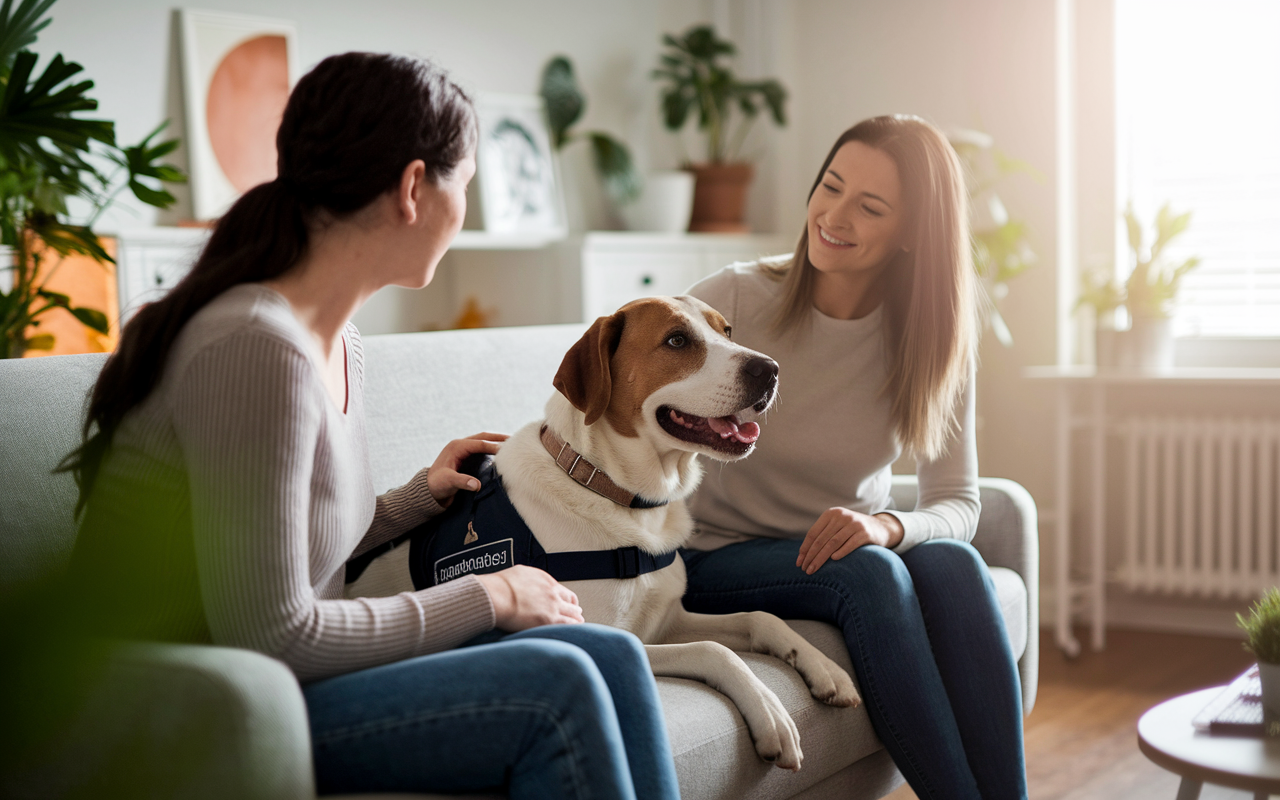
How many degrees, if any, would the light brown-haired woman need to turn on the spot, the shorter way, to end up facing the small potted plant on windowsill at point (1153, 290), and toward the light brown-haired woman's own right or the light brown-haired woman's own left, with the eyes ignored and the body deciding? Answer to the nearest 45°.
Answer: approximately 90° to the light brown-haired woman's own left

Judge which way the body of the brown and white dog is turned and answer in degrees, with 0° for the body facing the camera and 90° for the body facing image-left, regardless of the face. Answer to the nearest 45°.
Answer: approximately 315°

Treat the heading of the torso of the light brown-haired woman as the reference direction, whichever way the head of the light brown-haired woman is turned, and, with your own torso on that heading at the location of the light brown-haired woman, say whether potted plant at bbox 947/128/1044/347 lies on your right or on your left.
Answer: on your left

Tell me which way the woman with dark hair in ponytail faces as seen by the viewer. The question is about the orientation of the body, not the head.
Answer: to the viewer's right

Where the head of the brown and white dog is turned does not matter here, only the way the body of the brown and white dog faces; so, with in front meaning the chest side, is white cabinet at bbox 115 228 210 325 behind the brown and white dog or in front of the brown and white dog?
behind

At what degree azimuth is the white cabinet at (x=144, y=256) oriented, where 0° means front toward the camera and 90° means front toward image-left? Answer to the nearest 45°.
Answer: approximately 0°

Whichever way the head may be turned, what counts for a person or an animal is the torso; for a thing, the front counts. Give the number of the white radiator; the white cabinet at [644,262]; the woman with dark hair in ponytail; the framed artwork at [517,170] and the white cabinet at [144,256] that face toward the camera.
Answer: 4

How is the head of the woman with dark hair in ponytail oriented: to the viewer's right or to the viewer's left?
to the viewer's right

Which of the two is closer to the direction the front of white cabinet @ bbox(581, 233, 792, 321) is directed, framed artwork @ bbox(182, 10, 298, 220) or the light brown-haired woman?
the light brown-haired woman

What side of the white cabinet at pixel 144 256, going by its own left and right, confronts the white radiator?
left

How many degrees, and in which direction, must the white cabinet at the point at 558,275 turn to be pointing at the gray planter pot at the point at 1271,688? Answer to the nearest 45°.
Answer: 0° — it already faces it
